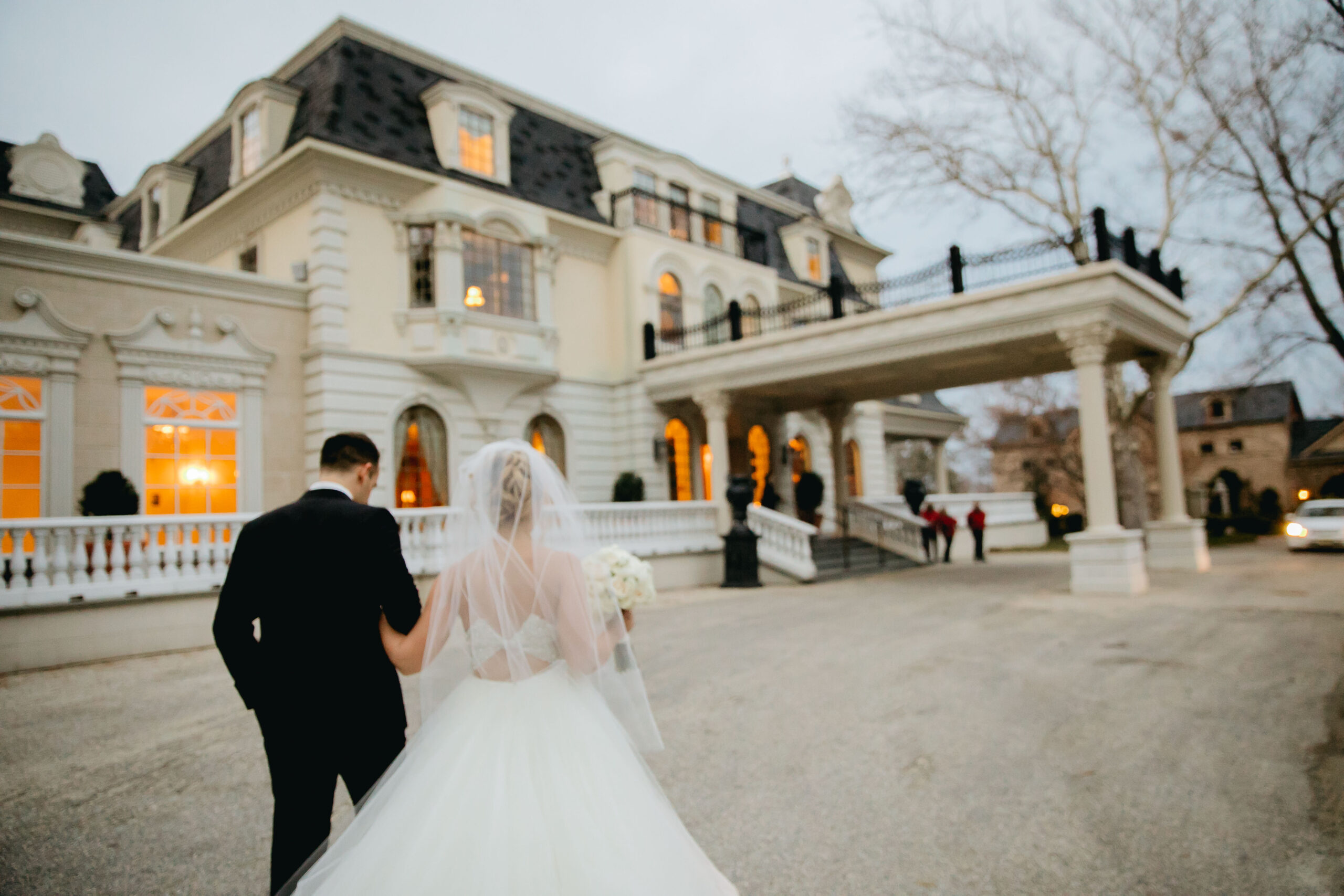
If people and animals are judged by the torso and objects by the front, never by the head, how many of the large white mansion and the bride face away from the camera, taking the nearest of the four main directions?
1

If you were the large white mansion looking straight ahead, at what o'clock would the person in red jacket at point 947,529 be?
The person in red jacket is roughly at 10 o'clock from the large white mansion.

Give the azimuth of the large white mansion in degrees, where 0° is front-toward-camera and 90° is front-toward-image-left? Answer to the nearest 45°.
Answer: approximately 315°

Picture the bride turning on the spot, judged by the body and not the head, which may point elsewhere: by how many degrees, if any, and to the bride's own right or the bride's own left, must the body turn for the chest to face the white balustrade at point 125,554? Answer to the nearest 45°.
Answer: approximately 45° to the bride's own left

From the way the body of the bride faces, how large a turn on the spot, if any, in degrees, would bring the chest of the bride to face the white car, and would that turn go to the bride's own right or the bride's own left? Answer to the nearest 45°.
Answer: approximately 45° to the bride's own right

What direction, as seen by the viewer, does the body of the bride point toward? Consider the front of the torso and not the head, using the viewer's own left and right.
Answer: facing away from the viewer

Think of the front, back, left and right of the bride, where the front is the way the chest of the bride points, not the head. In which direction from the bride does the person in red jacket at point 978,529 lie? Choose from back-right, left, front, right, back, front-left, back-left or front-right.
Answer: front-right

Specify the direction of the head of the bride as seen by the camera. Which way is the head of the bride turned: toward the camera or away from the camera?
away from the camera

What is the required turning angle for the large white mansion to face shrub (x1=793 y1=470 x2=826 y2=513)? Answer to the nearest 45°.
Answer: approximately 45° to its left

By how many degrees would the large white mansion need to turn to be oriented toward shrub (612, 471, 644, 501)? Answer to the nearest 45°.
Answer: approximately 45° to its left

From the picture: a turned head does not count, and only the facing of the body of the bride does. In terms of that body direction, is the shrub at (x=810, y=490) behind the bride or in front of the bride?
in front

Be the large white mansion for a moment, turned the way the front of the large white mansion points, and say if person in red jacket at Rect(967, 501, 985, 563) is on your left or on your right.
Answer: on your left
